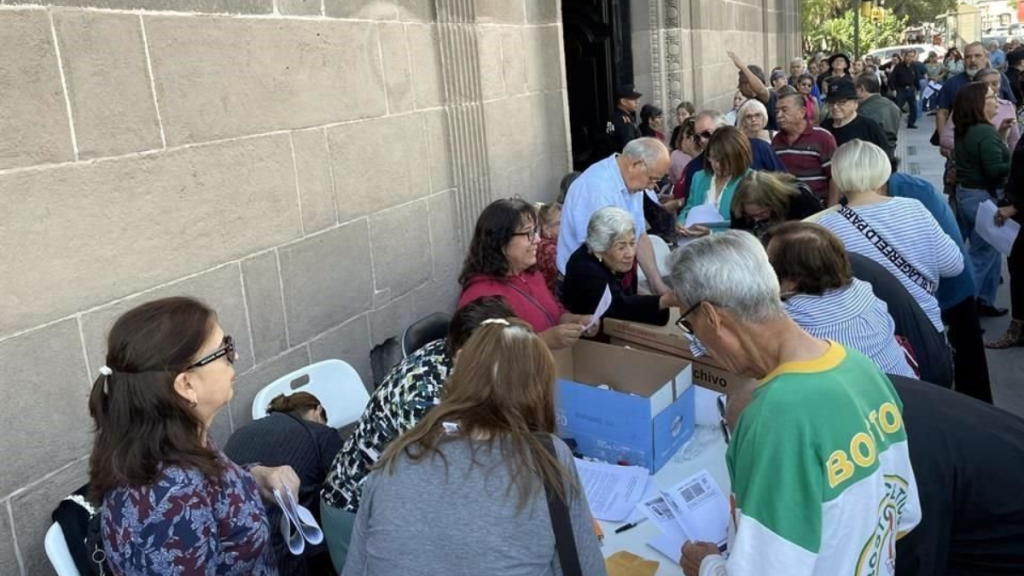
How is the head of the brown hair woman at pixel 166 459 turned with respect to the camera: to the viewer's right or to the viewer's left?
to the viewer's right

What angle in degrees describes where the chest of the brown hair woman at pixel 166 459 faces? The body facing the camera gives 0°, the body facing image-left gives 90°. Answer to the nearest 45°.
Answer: approximately 225°

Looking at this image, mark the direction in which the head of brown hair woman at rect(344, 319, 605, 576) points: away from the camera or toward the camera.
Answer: away from the camera

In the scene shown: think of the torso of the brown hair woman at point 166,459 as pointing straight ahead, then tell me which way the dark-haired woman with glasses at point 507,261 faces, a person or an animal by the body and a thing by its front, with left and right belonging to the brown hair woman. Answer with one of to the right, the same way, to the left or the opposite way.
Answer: to the right

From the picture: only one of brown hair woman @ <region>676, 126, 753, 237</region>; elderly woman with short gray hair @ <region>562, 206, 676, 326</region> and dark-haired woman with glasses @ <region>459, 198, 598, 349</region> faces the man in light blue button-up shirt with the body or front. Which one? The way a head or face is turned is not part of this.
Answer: the brown hair woman

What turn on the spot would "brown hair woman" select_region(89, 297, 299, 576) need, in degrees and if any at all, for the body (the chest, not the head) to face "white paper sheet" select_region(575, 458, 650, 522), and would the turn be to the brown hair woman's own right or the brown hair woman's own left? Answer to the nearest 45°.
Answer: approximately 45° to the brown hair woman's own right

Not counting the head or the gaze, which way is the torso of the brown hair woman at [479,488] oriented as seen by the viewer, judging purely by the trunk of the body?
away from the camera

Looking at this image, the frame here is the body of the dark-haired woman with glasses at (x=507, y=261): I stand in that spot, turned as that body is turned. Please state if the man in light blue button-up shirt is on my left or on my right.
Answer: on my left

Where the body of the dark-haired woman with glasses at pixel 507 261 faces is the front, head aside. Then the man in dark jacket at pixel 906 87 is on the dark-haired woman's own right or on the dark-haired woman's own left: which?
on the dark-haired woman's own left

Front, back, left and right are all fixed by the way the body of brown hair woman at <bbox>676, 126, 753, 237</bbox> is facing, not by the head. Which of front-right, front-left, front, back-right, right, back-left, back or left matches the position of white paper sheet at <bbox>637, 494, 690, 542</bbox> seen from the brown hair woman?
front-left

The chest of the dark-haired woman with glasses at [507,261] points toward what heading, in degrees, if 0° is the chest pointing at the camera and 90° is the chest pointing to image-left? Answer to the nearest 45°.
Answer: approximately 315°
